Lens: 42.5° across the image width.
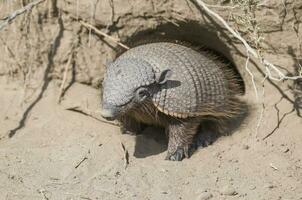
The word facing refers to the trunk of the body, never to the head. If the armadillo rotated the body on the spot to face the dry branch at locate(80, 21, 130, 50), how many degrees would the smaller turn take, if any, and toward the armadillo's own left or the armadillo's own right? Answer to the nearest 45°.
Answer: approximately 90° to the armadillo's own right

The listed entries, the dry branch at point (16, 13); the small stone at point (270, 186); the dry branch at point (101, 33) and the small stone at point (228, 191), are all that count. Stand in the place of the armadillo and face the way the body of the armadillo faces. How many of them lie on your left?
2

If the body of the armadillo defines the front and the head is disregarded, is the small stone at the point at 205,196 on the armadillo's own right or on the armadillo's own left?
on the armadillo's own left

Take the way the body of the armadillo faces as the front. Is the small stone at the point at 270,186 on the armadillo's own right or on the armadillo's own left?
on the armadillo's own left

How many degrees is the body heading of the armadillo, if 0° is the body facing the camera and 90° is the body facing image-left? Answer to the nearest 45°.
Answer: approximately 45°

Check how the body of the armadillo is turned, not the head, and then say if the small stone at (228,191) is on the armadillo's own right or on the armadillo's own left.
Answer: on the armadillo's own left

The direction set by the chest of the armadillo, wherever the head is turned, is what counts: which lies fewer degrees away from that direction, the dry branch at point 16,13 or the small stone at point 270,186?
the dry branch
